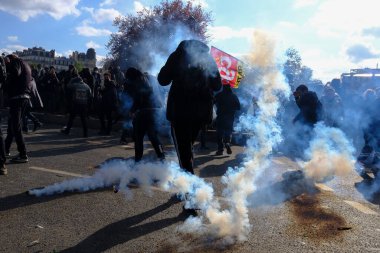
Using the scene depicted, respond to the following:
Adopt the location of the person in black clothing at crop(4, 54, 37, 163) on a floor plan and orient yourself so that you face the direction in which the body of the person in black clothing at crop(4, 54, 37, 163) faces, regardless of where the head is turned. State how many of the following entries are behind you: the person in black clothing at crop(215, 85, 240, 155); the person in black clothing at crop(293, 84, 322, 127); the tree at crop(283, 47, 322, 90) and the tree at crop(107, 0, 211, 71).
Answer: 4

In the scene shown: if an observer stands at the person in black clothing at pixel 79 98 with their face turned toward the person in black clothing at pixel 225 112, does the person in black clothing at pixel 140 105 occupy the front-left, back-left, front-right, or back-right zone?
front-right

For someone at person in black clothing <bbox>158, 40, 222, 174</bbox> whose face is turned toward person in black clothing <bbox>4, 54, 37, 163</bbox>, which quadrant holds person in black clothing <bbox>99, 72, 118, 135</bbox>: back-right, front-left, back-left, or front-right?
front-right

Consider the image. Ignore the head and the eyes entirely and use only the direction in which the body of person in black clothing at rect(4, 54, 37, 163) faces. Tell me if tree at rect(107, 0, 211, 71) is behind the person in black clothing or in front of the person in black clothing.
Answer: behind

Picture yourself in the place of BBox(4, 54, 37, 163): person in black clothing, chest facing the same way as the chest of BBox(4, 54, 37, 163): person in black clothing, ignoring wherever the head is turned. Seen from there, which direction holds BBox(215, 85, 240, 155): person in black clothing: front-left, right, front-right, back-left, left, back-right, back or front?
back

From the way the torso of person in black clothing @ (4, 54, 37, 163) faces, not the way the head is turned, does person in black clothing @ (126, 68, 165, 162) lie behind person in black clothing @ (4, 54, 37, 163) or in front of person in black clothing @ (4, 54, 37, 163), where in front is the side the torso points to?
behind

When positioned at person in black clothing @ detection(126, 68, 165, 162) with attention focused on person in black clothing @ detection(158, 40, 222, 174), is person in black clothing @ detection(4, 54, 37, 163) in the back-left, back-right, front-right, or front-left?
back-right

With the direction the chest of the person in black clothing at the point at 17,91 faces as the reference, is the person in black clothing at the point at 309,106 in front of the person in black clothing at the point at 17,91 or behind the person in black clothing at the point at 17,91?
behind

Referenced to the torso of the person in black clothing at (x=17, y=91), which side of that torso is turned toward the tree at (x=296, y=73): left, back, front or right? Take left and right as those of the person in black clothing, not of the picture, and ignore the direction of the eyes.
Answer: back
